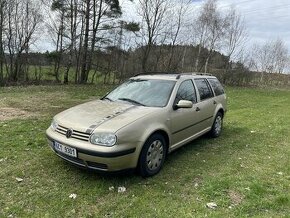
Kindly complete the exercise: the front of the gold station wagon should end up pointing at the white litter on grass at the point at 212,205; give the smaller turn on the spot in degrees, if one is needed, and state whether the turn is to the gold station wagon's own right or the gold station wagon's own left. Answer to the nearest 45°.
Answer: approximately 90° to the gold station wagon's own left

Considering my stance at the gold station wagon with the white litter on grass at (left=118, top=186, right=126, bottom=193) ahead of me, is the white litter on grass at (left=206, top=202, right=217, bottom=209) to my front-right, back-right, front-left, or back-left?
front-left

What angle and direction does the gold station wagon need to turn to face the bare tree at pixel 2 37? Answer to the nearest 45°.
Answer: approximately 90° to its right

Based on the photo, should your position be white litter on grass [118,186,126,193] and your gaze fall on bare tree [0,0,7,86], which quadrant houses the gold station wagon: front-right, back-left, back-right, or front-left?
front-right

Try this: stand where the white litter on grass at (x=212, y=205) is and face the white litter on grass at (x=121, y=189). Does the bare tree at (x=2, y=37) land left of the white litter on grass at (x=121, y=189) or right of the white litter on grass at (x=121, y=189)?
right

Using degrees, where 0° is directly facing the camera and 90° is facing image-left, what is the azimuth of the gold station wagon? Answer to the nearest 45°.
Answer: approximately 45°
